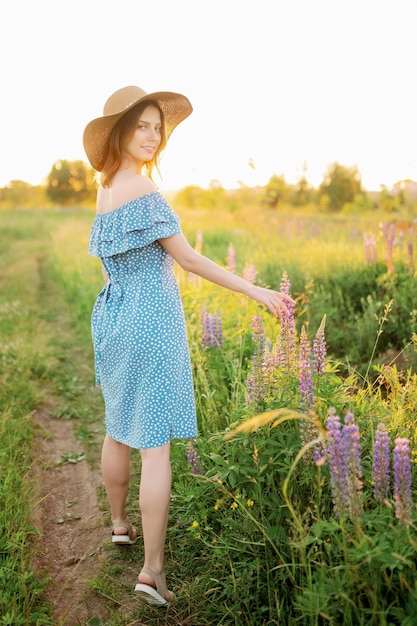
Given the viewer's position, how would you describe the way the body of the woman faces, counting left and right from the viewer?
facing away from the viewer and to the right of the viewer

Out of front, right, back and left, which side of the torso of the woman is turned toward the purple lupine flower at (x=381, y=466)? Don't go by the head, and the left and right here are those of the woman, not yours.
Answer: right

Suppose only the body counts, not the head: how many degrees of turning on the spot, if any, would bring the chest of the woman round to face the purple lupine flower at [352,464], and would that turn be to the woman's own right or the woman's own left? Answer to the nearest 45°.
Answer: approximately 90° to the woman's own right

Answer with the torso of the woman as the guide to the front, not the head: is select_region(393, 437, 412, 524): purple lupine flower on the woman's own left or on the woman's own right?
on the woman's own right

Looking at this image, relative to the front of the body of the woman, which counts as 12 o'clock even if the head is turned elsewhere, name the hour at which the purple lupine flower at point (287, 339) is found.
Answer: The purple lupine flower is roughly at 1 o'clock from the woman.

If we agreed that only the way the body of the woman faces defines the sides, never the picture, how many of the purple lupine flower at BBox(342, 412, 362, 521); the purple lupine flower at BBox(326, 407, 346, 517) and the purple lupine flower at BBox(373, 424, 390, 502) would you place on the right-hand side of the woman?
3
